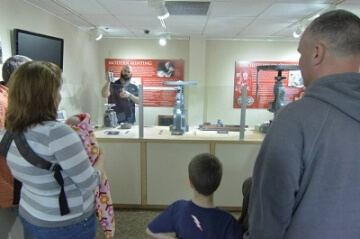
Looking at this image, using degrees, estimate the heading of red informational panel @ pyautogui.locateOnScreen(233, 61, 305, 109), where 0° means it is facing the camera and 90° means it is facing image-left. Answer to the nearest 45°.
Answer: approximately 0°

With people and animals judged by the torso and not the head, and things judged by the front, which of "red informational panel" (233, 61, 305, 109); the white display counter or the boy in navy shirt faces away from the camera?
the boy in navy shirt

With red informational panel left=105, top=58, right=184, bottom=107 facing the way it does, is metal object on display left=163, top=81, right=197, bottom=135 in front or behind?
in front

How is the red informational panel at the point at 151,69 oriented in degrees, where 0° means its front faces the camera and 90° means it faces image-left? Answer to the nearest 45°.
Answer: approximately 0°

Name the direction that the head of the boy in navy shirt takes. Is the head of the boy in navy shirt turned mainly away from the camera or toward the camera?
away from the camera

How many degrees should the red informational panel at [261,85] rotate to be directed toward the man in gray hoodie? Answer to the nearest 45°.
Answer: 0° — it already faces them

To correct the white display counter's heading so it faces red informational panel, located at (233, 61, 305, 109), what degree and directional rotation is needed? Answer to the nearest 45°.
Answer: approximately 135° to its left

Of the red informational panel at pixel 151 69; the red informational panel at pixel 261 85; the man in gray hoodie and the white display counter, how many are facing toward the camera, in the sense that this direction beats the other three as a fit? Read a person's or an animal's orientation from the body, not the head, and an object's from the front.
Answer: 3

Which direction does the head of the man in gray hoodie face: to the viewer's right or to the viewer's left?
to the viewer's left

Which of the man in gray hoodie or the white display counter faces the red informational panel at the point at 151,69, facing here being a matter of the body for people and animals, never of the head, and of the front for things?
the man in gray hoodie

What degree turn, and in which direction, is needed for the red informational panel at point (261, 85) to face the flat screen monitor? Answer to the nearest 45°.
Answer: approximately 45° to its right

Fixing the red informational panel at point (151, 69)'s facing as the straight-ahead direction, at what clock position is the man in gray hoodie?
The man in gray hoodie is roughly at 12 o'clock from the red informational panel.

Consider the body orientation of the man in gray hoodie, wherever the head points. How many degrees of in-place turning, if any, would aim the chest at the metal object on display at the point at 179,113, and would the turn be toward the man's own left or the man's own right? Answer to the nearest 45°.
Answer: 0° — they already face it

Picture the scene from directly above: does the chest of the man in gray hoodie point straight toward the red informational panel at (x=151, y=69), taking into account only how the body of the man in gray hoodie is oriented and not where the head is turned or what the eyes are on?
yes

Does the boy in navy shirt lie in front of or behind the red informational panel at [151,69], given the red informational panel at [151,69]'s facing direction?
in front
